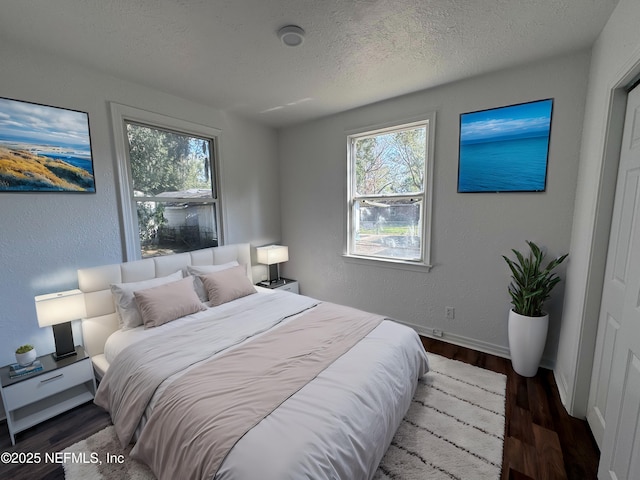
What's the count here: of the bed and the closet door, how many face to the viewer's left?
1

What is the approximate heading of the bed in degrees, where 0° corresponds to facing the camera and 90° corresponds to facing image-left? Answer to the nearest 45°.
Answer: approximately 315°

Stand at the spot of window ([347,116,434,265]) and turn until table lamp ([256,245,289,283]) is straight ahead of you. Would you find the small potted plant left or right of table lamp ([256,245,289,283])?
left

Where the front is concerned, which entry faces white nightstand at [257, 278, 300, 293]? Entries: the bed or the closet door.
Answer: the closet door

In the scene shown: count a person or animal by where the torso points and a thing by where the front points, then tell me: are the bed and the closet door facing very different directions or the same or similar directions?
very different directions

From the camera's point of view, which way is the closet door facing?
to the viewer's left

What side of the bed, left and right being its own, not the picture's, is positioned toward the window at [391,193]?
left

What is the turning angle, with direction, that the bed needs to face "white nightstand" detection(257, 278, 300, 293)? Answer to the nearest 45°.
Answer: approximately 135° to its left

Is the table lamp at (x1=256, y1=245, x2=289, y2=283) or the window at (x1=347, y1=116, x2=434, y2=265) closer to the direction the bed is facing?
the window

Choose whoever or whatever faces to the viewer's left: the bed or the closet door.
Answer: the closet door
